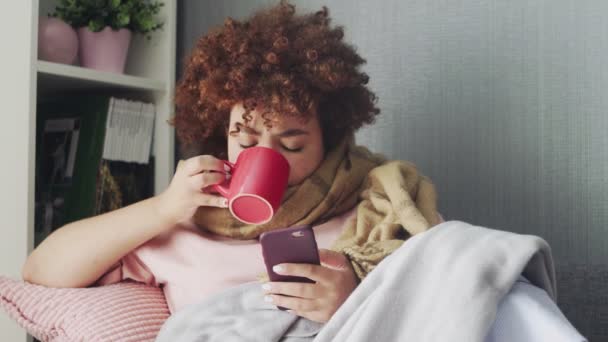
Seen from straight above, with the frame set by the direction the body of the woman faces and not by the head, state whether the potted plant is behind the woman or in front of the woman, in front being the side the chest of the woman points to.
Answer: behind

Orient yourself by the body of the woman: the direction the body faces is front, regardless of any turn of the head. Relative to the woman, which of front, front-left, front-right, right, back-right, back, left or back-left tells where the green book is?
back-right

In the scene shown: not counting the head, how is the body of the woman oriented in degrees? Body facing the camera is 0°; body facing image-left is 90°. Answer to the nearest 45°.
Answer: approximately 0°

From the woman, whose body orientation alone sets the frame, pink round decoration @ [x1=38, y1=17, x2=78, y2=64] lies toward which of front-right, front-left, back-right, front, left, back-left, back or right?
back-right
